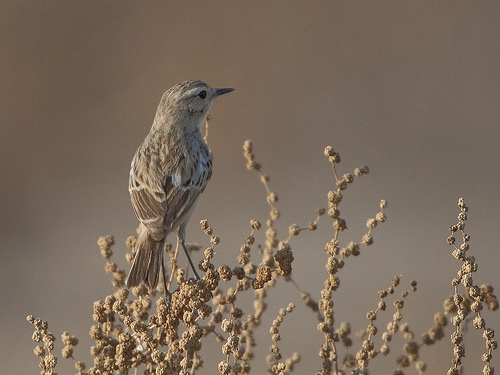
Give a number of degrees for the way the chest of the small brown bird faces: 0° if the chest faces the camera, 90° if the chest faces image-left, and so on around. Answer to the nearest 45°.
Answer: approximately 225°
